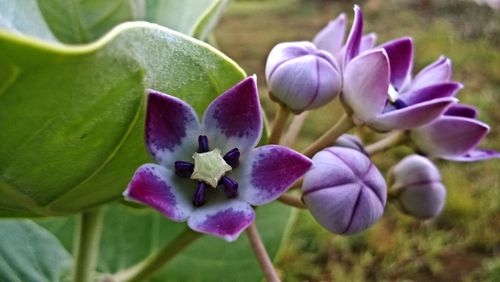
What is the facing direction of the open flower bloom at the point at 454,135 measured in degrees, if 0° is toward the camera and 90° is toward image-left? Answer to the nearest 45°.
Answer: approximately 270°

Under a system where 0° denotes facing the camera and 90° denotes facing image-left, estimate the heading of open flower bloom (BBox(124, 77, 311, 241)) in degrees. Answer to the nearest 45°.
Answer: approximately 0°

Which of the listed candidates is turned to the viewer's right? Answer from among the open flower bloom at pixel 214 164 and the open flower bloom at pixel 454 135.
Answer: the open flower bloom at pixel 454 135
